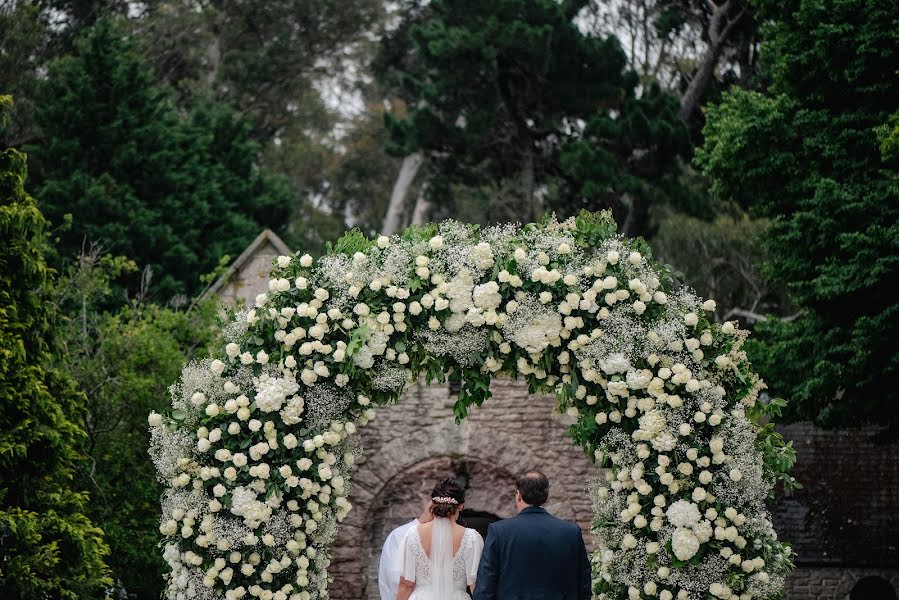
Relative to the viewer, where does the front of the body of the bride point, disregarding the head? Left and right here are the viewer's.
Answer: facing away from the viewer

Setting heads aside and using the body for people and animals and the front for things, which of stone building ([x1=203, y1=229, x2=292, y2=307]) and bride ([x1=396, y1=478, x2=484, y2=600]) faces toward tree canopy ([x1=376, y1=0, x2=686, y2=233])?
the bride

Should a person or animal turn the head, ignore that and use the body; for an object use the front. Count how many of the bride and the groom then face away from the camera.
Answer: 2

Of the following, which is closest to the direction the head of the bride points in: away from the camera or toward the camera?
away from the camera

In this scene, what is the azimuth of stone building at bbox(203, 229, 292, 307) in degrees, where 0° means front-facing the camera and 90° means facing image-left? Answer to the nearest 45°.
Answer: approximately 0°

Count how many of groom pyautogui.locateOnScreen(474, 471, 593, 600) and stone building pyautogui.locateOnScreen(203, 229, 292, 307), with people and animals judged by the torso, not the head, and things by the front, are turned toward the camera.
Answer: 1

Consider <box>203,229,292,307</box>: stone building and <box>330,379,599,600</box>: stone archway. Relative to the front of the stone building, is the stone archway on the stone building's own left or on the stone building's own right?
on the stone building's own left

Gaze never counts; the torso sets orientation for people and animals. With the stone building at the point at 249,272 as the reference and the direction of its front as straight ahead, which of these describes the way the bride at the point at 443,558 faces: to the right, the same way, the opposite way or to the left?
the opposite way

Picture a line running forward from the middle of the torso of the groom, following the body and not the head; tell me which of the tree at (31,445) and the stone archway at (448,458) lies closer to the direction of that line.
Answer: the stone archway

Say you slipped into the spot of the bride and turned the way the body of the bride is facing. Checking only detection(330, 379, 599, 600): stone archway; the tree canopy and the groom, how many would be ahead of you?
2

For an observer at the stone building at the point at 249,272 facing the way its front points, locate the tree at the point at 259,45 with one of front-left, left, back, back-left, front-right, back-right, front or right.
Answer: back

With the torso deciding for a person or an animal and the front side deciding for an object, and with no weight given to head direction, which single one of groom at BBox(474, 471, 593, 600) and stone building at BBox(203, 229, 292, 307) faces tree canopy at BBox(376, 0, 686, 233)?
the groom

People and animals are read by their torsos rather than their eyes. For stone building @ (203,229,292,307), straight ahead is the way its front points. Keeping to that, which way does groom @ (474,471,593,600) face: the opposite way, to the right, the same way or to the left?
the opposite way

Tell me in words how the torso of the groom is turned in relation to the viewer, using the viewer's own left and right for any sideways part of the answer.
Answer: facing away from the viewer

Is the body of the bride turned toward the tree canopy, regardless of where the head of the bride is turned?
yes

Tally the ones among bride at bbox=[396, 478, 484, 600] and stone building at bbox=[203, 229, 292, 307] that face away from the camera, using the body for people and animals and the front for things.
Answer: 1
